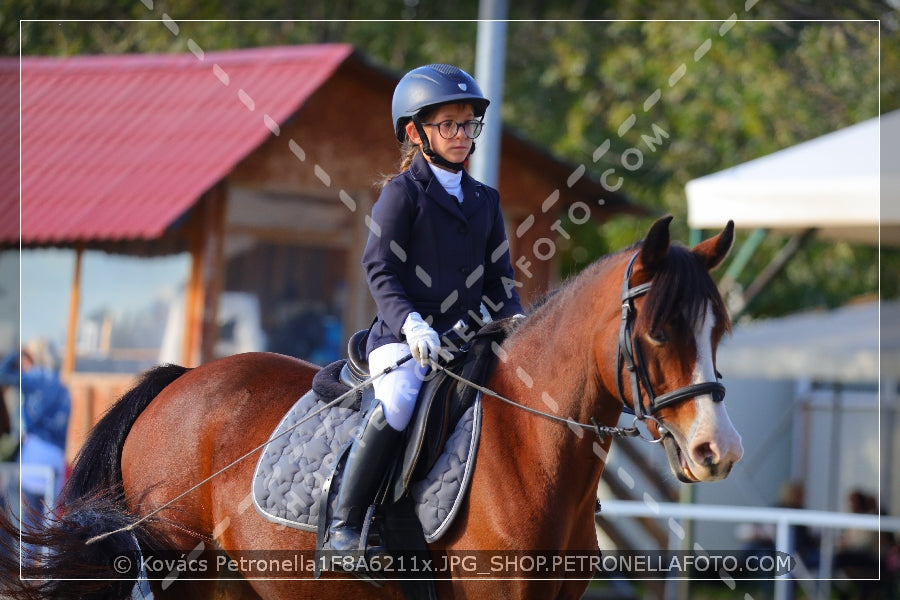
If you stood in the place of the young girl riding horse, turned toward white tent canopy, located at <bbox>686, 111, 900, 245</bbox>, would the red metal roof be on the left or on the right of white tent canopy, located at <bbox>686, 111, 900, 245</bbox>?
left

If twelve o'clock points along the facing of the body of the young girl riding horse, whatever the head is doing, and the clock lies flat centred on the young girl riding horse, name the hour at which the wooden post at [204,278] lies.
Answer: The wooden post is roughly at 7 o'clock from the young girl riding horse.

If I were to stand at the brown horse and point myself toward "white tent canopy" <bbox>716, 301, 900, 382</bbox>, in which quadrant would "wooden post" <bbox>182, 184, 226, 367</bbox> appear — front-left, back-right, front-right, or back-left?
front-left

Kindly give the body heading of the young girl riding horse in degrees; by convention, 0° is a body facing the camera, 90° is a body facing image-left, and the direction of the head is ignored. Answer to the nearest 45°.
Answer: approximately 315°

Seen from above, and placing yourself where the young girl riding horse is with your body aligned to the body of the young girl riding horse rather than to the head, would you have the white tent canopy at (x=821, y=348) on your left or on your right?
on your left

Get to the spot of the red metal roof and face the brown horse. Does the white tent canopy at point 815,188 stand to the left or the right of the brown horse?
left

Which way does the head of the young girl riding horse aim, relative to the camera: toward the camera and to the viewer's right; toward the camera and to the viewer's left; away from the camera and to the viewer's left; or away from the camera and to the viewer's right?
toward the camera and to the viewer's right

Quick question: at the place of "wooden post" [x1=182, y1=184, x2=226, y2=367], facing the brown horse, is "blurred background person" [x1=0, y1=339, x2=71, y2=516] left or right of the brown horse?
right

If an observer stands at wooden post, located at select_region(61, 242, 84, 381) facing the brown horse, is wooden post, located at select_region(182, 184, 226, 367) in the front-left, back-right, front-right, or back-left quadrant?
front-left
